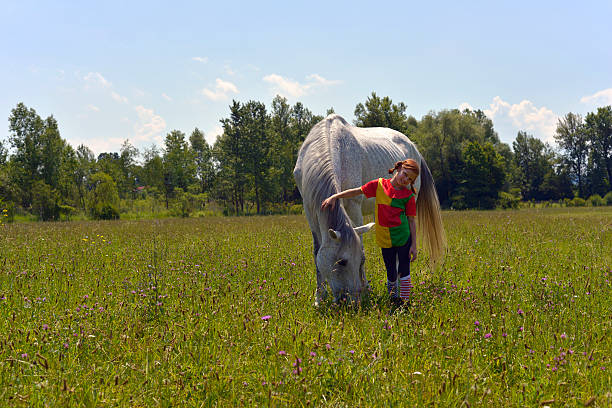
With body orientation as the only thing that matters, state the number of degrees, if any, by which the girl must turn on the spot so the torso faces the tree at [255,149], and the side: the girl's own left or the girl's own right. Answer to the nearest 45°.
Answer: approximately 180°

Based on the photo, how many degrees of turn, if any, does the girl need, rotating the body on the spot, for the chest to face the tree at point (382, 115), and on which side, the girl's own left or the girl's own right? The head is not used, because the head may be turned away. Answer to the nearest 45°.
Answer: approximately 180°

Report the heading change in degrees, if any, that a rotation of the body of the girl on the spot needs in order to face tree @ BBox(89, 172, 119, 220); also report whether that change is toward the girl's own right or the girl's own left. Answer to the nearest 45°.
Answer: approximately 135° to the girl's own right

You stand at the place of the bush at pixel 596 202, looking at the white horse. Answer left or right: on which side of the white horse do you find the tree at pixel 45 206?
right

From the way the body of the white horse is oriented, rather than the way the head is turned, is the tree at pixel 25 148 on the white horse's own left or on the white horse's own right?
on the white horse's own right

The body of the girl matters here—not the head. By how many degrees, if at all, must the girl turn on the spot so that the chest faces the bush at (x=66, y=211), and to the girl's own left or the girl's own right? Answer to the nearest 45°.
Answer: approximately 135° to the girl's own right

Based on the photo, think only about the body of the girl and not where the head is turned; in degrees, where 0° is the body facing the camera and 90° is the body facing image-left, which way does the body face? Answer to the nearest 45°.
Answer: approximately 0°

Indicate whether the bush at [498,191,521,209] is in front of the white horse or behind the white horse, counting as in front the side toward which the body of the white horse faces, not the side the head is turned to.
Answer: behind

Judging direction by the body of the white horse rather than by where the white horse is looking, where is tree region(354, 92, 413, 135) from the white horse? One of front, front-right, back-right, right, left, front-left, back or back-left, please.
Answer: back-right
